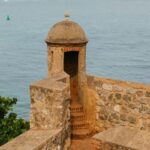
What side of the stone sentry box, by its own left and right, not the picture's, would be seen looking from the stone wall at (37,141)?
front

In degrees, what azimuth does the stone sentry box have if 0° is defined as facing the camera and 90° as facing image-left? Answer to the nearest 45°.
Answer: approximately 0°

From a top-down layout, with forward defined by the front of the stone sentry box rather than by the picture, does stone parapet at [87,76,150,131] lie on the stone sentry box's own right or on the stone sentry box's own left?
on the stone sentry box's own left
